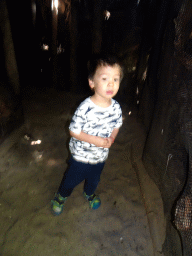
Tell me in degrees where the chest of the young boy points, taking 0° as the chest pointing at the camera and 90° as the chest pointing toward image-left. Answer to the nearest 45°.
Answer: approximately 315°
